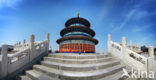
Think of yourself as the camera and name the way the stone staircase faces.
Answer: facing the viewer

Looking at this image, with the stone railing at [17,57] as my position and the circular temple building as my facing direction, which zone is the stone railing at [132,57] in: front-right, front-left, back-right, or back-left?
front-right

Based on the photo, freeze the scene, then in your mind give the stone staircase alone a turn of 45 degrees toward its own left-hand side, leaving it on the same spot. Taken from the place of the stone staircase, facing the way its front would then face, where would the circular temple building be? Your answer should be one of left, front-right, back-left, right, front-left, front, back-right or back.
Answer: back-left
